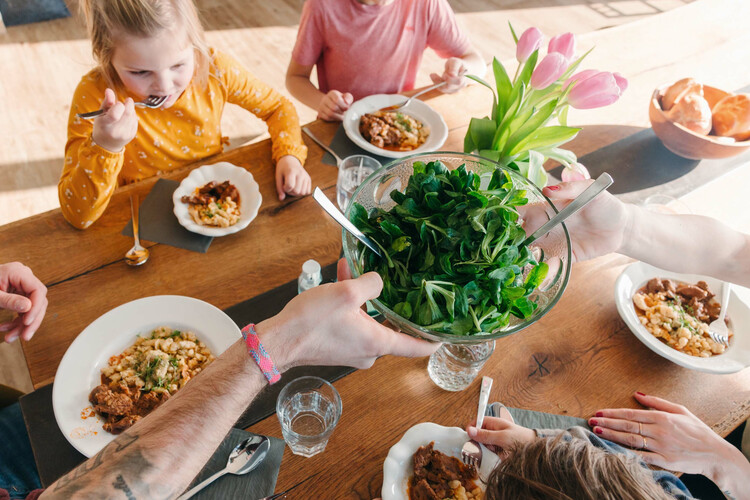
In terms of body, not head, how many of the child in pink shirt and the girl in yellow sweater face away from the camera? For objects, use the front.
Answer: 0

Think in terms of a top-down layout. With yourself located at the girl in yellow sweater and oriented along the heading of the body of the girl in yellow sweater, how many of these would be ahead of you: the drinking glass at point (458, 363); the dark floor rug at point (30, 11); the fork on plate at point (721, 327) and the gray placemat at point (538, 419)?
3

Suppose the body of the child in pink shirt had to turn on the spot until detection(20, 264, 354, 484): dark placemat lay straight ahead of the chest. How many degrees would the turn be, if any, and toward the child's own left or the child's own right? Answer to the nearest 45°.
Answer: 0° — they already face it

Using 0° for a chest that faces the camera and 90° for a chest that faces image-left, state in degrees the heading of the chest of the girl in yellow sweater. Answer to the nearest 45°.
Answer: approximately 315°

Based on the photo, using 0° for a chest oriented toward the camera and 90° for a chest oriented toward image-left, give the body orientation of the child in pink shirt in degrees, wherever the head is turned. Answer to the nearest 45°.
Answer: approximately 0°

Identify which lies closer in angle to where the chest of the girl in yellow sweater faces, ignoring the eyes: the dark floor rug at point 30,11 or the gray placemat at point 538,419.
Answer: the gray placemat

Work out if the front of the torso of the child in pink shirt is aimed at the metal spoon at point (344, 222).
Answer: yes

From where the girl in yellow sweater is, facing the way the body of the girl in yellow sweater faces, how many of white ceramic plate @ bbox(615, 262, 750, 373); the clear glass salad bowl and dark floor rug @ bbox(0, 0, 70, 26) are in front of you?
2

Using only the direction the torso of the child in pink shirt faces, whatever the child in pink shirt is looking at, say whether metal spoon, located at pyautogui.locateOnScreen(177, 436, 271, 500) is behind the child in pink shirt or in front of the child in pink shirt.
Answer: in front

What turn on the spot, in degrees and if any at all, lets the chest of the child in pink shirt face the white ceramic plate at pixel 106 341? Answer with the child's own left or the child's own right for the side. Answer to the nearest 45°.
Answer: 0° — they already face it

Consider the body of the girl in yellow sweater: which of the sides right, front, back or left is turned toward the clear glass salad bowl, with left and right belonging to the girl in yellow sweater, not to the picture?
front
